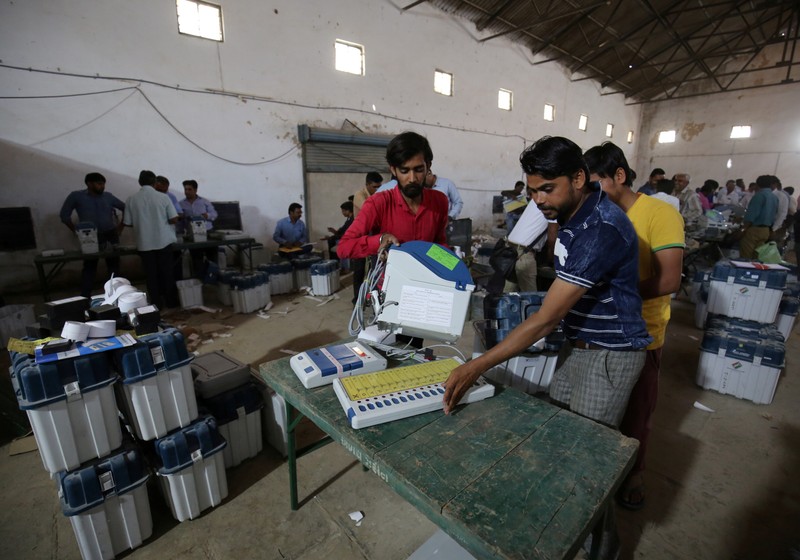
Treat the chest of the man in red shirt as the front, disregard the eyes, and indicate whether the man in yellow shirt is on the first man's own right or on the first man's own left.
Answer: on the first man's own left

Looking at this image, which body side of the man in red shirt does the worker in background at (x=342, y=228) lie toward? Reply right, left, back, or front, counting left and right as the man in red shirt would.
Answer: back

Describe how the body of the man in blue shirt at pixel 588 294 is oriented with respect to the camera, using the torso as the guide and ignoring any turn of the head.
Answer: to the viewer's left

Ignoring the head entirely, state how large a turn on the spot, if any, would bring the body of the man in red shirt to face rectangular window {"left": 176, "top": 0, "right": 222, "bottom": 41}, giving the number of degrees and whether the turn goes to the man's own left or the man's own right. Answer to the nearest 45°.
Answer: approximately 135° to the man's own right

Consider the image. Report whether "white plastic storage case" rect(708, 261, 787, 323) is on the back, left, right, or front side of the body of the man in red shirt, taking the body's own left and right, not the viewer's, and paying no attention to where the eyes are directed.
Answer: left

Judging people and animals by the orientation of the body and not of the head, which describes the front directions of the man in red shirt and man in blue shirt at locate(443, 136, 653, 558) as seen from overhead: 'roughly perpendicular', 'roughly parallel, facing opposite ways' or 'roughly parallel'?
roughly perpendicular
